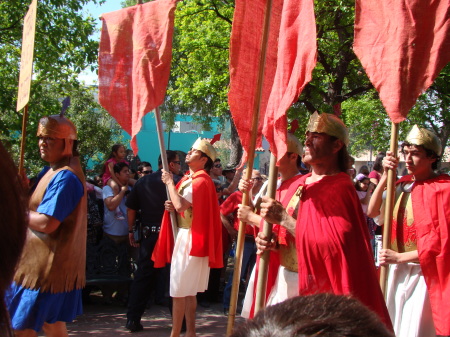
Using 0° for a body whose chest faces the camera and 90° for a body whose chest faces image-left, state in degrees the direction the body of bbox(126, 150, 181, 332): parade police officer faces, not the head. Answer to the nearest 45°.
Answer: approximately 225°

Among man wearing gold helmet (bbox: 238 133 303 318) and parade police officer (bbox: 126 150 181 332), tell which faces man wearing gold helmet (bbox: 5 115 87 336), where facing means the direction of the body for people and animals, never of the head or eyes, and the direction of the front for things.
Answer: man wearing gold helmet (bbox: 238 133 303 318)

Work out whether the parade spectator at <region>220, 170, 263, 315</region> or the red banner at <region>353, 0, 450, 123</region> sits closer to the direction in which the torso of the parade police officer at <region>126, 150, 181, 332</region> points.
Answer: the parade spectator

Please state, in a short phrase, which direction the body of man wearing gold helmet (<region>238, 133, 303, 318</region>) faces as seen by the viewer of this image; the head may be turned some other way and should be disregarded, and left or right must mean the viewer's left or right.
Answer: facing to the left of the viewer

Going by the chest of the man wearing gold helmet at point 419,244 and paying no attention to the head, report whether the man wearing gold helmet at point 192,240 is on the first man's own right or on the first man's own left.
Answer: on the first man's own right

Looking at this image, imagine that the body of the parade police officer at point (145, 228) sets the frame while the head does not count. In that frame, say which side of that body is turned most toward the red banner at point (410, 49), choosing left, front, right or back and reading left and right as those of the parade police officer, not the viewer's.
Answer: right

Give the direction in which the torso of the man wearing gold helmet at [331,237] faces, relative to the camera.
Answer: to the viewer's left

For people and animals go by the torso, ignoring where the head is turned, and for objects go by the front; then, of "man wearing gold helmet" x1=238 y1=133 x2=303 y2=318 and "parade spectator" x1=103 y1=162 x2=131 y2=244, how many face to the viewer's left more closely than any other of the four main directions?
1

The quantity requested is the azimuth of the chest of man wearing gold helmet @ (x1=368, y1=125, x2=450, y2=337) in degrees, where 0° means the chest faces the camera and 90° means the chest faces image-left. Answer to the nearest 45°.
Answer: approximately 45°

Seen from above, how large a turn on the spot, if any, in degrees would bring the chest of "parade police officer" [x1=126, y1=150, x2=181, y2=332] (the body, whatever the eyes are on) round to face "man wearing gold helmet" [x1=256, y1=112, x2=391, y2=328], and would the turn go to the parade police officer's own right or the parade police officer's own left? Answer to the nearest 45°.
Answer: approximately 135° to the parade police officer's own right

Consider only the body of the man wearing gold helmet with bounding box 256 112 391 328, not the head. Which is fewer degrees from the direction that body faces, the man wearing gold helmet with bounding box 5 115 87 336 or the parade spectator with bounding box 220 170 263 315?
the man wearing gold helmet

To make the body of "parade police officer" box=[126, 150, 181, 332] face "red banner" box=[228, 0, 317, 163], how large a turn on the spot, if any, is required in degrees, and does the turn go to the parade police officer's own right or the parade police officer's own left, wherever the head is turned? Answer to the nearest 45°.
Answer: approximately 135° to the parade police officer's own right

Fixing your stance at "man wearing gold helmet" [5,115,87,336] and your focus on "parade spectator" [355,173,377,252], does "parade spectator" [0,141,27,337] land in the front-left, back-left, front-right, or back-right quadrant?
back-right

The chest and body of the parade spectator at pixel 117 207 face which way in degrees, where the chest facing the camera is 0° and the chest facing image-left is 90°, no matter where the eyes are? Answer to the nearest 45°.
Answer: approximately 315°
